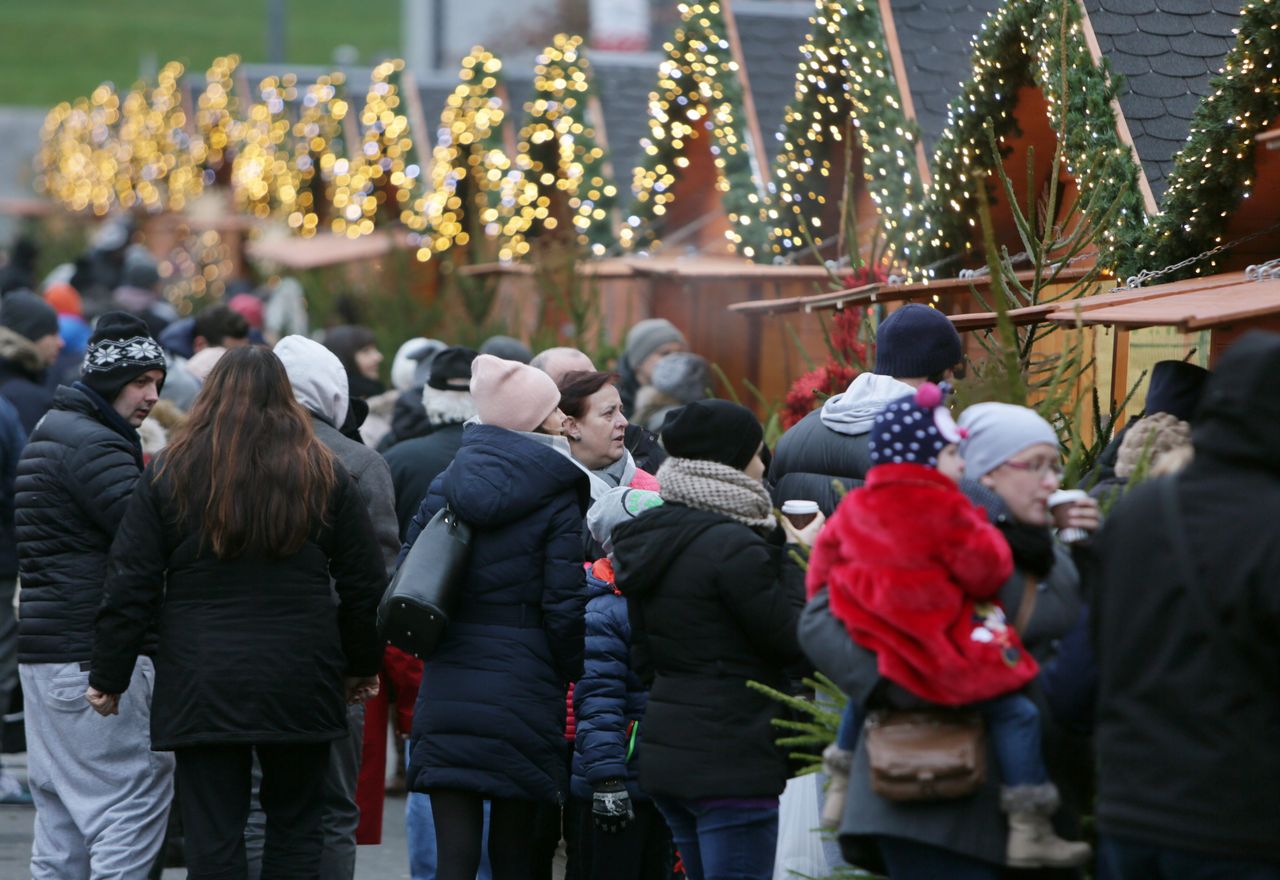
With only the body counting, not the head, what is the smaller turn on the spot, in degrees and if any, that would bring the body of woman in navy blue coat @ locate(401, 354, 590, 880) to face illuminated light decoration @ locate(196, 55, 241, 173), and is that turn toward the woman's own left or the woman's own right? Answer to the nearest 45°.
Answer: approximately 45° to the woman's own left

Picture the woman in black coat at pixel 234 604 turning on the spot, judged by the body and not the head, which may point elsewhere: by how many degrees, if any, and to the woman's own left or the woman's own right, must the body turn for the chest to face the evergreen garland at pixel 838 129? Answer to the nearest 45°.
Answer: approximately 45° to the woman's own right

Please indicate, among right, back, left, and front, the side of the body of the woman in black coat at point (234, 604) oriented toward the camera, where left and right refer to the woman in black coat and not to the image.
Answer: back

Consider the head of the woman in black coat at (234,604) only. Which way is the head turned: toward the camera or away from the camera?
away from the camera

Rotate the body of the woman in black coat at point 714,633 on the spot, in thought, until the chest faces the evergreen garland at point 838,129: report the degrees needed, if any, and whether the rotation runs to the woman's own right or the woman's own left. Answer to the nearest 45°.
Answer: approximately 45° to the woman's own left

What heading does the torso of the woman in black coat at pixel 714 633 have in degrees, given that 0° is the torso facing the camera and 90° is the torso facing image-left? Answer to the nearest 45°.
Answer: approximately 225°

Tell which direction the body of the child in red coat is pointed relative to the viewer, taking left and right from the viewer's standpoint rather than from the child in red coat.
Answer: facing away from the viewer and to the right of the viewer
